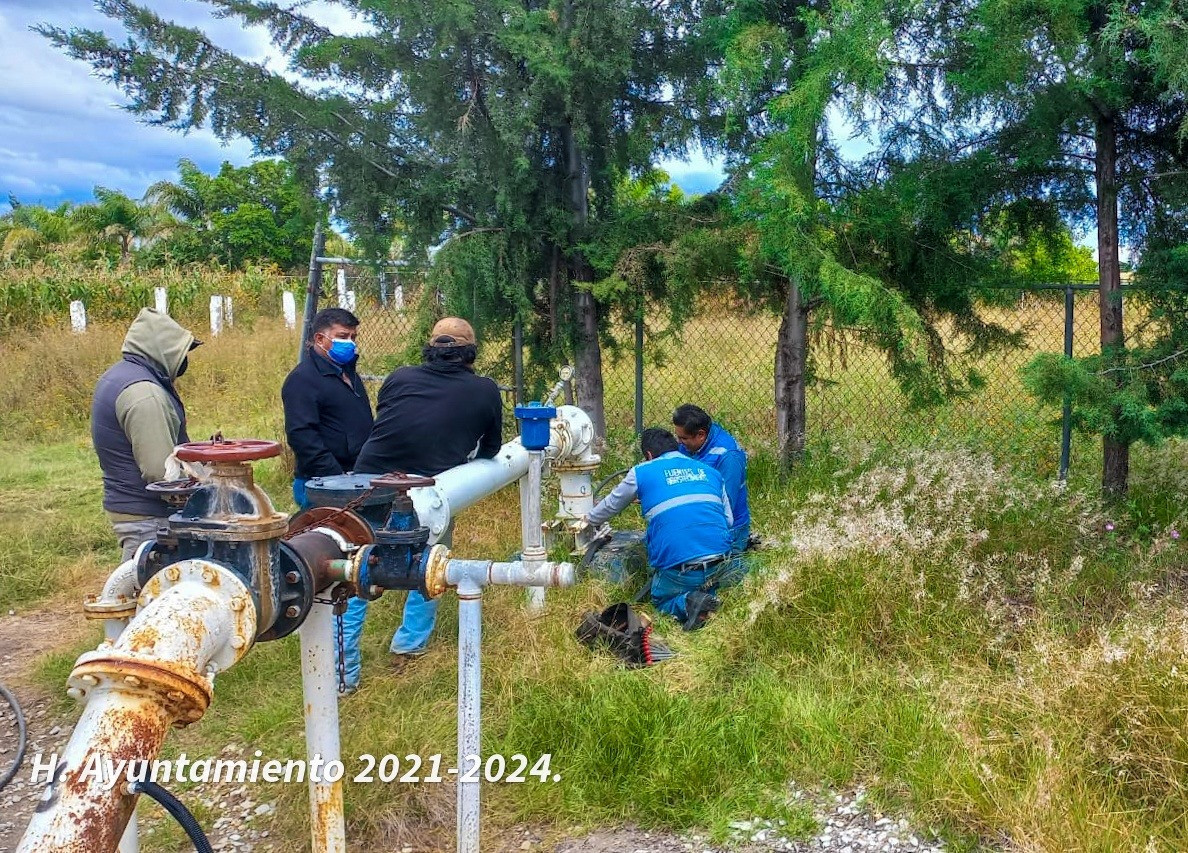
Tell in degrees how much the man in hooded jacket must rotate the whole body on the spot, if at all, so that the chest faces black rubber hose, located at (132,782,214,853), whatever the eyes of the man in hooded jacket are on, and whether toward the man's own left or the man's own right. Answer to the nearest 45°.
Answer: approximately 90° to the man's own right

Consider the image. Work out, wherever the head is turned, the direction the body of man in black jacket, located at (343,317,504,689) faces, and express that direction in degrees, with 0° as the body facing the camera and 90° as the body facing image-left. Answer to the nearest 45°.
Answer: approximately 180°

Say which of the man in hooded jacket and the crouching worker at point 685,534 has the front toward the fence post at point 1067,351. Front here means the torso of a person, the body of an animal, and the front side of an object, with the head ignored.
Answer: the man in hooded jacket

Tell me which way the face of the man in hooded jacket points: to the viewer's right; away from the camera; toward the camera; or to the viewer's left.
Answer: to the viewer's right

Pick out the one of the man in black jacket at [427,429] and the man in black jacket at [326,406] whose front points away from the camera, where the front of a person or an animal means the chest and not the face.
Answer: the man in black jacket at [427,429]

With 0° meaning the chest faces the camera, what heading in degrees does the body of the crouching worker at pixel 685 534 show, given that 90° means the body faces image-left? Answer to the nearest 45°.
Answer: approximately 135°

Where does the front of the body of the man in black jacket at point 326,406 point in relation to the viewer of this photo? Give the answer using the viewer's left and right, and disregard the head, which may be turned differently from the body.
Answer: facing the viewer and to the right of the viewer

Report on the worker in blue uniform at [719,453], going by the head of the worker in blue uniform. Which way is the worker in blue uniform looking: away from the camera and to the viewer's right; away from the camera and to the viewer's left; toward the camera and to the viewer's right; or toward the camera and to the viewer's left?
toward the camera and to the viewer's left

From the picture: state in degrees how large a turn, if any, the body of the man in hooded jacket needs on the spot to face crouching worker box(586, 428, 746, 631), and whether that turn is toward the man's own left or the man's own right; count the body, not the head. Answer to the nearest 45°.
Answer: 0° — they already face them

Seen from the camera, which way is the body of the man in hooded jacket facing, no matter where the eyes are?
to the viewer's right

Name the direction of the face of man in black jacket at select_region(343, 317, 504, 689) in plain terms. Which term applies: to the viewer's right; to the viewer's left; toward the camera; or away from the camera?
away from the camera

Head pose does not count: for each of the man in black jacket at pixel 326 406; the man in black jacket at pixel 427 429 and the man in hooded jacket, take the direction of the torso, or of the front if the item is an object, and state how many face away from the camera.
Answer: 1

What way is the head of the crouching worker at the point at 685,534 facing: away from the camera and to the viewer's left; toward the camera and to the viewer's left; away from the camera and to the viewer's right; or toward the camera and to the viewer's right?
away from the camera and to the viewer's left

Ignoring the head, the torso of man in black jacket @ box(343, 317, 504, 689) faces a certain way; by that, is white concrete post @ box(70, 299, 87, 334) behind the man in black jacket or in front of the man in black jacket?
in front

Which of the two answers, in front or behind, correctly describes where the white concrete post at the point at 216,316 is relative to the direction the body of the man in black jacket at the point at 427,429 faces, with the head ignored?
in front
